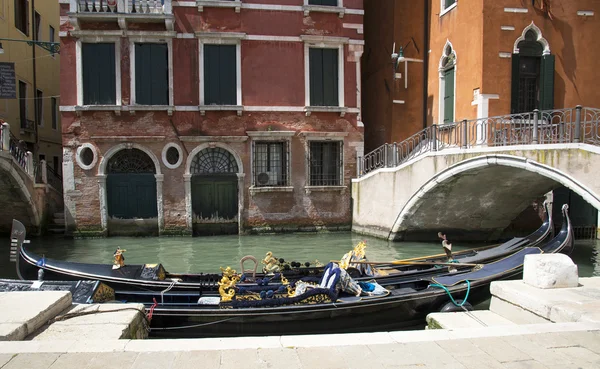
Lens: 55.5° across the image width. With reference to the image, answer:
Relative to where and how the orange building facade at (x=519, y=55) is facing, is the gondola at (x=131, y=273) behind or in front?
in front

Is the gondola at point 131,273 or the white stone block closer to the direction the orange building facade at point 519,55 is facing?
the white stone block

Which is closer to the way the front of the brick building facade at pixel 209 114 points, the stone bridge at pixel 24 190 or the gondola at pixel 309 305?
the gondola

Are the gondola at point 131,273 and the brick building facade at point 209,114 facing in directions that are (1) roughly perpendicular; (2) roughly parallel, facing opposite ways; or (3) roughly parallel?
roughly perpendicular

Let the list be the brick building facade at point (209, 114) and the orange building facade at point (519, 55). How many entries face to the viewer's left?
0

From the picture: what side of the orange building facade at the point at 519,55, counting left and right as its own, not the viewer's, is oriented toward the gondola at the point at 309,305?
front

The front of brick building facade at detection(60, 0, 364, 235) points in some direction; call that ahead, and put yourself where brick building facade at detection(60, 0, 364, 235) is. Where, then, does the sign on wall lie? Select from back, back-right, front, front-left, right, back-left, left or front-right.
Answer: right

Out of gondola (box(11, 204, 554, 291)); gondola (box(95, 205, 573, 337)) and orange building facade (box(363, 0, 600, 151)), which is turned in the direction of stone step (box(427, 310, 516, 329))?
the orange building facade

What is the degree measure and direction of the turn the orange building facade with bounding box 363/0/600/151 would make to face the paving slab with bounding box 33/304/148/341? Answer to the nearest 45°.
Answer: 0° — it already faces it

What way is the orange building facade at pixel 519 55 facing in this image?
toward the camera

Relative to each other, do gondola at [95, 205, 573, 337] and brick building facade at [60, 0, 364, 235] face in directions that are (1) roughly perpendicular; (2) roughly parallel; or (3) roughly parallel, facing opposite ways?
roughly perpendicular
